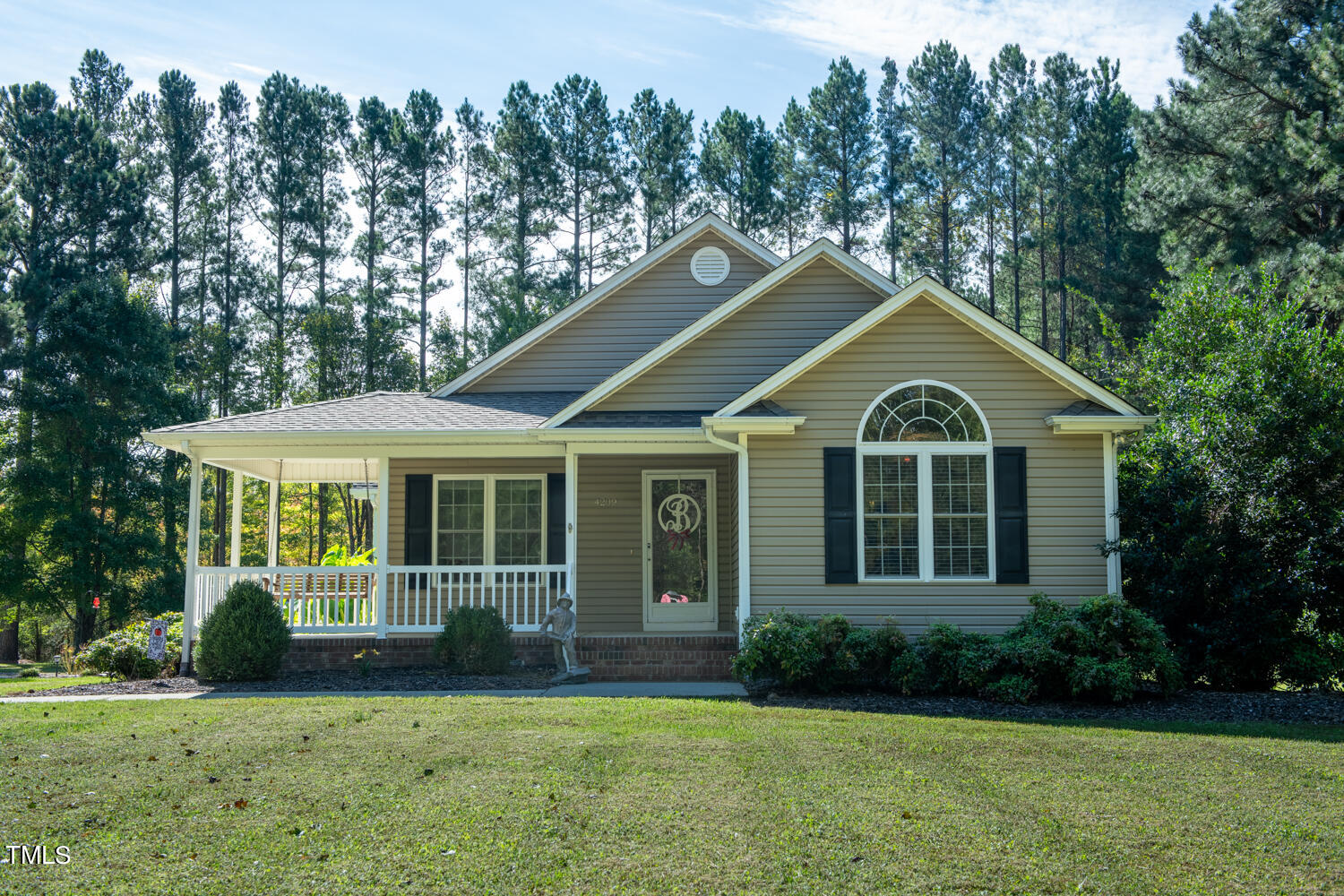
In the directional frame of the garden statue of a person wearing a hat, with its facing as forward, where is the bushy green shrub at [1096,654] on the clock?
The bushy green shrub is roughly at 10 o'clock from the garden statue of a person wearing a hat.

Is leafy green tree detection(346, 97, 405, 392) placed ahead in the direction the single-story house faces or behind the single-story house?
behind

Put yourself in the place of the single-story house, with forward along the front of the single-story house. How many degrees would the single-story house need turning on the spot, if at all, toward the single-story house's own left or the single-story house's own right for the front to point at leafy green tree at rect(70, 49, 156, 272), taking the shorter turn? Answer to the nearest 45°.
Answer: approximately 135° to the single-story house's own right

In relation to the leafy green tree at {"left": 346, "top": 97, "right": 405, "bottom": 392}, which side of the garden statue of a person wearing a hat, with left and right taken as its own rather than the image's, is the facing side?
back

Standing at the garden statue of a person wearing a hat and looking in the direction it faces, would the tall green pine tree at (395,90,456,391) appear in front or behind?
behind

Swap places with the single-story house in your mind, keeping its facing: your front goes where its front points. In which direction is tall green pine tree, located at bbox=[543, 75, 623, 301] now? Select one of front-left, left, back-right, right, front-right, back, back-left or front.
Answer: back

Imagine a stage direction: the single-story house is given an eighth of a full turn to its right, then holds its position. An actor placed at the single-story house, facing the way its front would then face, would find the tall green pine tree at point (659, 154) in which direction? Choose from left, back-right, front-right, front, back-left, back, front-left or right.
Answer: back-right

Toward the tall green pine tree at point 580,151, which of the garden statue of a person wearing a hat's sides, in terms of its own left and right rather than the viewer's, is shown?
back

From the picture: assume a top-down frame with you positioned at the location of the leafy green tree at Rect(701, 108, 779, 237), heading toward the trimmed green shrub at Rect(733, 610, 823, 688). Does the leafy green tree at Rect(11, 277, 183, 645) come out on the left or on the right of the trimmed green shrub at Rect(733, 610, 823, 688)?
right

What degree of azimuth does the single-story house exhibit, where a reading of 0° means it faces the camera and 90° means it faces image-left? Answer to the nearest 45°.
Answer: approximately 0°
